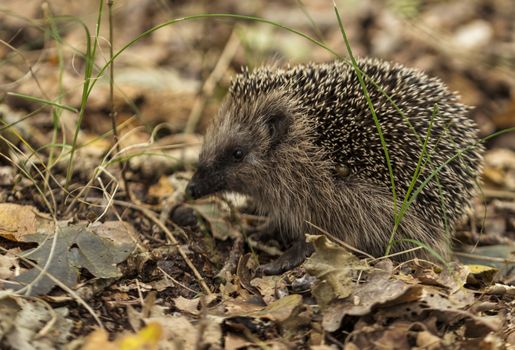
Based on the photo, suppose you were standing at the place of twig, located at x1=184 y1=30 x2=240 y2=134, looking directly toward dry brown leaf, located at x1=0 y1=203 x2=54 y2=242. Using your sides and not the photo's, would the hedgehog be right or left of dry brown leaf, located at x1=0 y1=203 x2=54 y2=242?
left

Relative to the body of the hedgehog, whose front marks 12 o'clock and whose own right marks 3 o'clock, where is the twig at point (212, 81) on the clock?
The twig is roughly at 2 o'clock from the hedgehog.

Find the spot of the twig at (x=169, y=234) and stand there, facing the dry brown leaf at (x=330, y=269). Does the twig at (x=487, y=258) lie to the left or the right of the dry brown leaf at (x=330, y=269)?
left

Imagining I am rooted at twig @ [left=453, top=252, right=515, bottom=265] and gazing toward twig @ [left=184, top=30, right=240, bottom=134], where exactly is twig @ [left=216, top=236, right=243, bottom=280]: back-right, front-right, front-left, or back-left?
front-left

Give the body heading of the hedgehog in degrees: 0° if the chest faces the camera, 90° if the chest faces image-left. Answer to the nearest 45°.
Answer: approximately 90°

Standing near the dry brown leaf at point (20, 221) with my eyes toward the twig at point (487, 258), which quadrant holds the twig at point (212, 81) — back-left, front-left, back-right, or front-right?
front-left

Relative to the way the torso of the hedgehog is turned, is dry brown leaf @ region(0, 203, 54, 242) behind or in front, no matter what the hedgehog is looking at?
in front

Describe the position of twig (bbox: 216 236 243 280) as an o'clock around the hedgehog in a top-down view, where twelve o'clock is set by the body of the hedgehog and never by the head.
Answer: The twig is roughly at 11 o'clock from the hedgehog.

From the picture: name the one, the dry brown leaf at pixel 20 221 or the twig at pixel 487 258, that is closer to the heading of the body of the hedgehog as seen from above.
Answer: the dry brown leaf

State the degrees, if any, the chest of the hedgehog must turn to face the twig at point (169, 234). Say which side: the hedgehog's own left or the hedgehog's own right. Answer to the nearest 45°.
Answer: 0° — it already faces it

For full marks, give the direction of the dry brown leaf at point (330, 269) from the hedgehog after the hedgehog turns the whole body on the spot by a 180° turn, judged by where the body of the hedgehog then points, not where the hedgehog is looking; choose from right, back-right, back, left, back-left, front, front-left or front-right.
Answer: right
